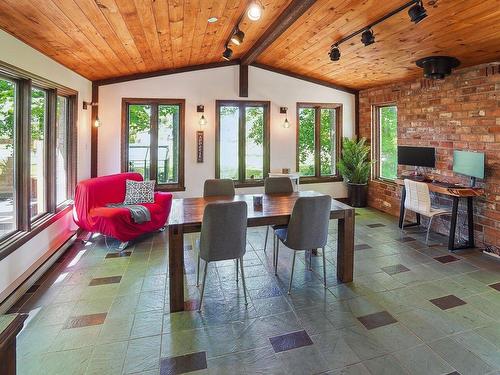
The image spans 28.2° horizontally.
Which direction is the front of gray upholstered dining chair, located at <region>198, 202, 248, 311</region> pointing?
away from the camera

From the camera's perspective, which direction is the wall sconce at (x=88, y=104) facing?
to the viewer's right

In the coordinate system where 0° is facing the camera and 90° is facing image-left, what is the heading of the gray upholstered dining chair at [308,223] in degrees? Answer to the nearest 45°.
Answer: approximately 135°

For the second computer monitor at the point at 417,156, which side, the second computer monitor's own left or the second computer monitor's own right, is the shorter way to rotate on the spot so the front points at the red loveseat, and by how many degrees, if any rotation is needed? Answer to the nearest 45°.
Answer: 0° — it already faces it

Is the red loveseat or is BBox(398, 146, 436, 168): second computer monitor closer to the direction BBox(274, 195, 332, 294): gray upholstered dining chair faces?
the red loveseat

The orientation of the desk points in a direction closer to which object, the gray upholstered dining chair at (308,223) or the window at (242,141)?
the gray upholstered dining chair

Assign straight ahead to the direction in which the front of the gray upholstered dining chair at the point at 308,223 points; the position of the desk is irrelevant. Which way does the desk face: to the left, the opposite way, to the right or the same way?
to the left

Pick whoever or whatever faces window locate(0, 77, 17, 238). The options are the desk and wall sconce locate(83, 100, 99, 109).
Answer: the desk

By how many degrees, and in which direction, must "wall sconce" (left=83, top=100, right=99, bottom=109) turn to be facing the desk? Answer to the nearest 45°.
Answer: approximately 45° to its right

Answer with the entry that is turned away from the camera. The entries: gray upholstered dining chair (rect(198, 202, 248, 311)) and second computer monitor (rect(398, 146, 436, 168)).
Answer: the gray upholstered dining chair

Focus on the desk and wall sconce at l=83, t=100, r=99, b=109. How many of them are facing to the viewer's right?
1
